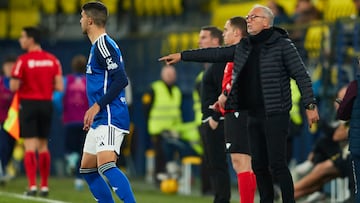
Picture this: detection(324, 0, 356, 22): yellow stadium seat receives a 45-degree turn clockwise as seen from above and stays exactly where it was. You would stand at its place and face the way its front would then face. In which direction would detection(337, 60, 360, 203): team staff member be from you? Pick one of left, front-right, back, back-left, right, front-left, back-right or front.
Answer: front-left

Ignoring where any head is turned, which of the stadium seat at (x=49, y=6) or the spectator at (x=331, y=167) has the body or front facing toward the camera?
the stadium seat

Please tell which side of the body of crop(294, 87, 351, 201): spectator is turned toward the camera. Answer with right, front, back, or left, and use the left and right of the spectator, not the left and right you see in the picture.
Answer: left

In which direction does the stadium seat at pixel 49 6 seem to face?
toward the camera

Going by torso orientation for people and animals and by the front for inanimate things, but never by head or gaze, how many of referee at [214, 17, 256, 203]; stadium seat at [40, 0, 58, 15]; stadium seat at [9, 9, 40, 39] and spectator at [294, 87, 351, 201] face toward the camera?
2

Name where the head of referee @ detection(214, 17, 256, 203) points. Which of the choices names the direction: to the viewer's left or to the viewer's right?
to the viewer's left

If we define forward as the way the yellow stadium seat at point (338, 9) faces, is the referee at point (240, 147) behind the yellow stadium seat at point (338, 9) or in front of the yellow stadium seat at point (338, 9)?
in front

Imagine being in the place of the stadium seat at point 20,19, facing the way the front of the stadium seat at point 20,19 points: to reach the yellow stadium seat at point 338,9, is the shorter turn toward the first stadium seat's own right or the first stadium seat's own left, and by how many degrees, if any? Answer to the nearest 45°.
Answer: approximately 45° to the first stadium seat's own left

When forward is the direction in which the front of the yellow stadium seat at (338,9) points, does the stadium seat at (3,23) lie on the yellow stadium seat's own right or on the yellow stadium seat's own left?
on the yellow stadium seat's own right

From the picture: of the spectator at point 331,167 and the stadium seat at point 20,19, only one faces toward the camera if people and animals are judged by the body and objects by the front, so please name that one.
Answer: the stadium seat

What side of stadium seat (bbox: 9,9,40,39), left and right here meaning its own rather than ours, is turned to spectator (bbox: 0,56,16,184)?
front

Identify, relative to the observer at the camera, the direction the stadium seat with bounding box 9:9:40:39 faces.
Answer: facing the viewer

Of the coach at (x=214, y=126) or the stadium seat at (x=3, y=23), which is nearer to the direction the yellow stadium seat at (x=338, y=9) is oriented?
the coach

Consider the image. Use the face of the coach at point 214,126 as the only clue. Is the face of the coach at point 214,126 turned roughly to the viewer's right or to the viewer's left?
to the viewer's left
